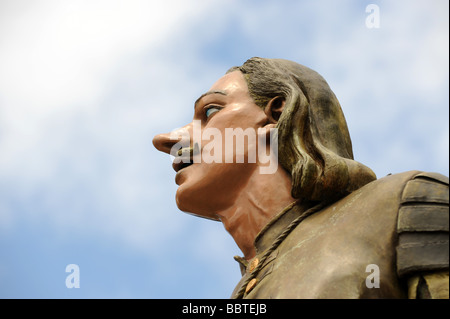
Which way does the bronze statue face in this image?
to the viewer's left
